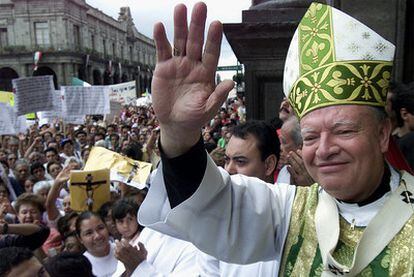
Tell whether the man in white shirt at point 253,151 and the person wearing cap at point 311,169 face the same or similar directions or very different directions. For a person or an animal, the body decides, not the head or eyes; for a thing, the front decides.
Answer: same or similar directions

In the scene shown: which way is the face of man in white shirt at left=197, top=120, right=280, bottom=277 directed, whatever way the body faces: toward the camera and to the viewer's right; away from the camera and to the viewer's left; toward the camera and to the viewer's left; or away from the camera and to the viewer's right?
toward the camera and to the viewer's left

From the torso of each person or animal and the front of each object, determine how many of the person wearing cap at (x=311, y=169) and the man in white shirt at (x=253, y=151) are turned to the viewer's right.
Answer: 0

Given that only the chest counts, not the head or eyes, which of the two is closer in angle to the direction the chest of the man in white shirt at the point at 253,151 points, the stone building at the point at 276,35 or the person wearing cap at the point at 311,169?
the person wearing cap

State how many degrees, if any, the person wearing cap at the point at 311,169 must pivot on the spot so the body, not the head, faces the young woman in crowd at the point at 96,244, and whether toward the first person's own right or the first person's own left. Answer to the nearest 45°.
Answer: approximately 90° to the first person's own right

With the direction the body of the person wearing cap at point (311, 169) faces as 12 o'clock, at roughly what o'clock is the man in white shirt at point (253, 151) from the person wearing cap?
The man in white shirt is roughly at 4 o'clock from the person wearing cap.

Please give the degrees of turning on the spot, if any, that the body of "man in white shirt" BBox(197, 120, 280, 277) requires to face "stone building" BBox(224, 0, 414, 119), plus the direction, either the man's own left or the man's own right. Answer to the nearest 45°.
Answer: approximately 135° to the man's own right

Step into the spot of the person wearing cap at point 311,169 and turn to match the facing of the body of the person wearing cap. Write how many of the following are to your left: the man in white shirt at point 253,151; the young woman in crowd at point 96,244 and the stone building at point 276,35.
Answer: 0

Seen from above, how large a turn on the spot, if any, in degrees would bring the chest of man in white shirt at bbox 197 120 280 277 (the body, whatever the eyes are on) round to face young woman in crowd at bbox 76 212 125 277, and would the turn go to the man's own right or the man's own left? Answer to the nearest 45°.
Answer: approximately 90° to the man's own right

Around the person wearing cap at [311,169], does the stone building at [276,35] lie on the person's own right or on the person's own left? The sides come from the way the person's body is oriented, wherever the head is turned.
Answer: on the person's own right

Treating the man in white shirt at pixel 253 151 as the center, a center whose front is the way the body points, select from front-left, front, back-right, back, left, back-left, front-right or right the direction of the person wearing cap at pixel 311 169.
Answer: front-left

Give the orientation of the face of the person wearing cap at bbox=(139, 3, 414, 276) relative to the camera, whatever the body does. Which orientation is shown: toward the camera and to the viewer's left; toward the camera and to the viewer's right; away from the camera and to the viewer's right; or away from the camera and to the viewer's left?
toward the camera and to the viewer's left

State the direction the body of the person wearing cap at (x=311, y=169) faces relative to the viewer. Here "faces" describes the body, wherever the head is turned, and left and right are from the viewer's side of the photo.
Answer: facing the viewer and to the left of the viewer

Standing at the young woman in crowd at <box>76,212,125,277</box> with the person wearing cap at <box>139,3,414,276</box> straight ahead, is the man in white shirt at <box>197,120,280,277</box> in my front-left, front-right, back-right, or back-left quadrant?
front-left
